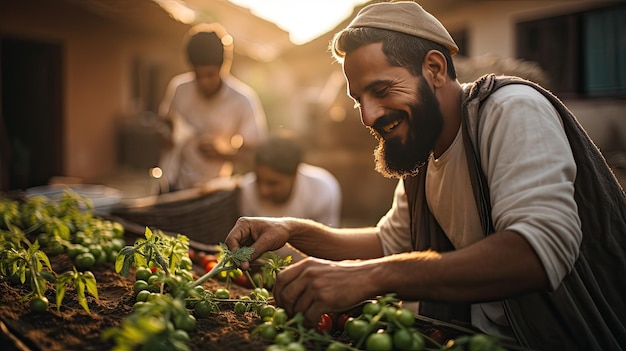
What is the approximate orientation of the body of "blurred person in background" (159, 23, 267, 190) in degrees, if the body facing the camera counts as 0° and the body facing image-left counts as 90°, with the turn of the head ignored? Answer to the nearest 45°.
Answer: approximately 0°

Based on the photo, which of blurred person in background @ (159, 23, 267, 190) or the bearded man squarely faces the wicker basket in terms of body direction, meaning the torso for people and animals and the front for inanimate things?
the blurred person in background

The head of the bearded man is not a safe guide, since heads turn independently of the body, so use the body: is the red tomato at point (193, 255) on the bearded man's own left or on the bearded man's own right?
on the bearded man's own right

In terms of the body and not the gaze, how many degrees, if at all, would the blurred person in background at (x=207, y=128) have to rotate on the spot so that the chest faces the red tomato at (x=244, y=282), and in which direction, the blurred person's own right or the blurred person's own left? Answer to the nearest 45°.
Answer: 0° — they already face it

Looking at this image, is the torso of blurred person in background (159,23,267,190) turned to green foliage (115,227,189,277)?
yes

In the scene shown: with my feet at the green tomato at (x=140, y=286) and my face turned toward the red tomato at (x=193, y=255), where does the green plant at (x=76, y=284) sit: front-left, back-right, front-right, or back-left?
back-left
